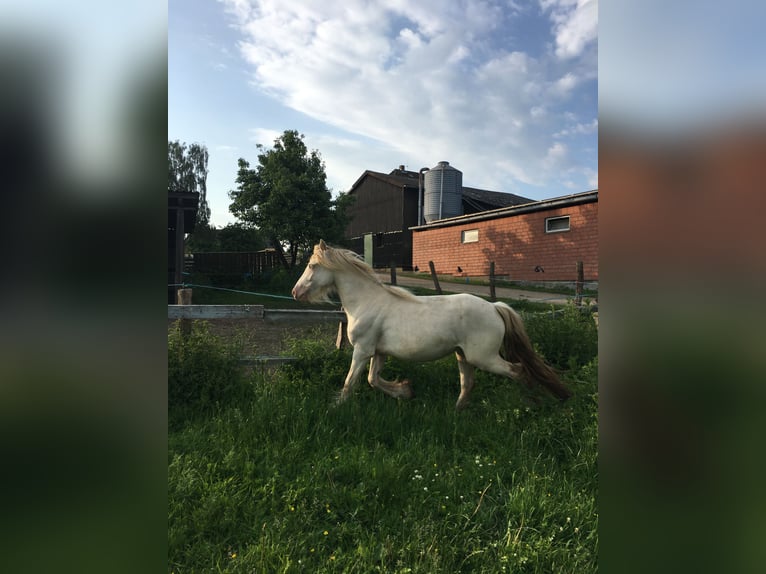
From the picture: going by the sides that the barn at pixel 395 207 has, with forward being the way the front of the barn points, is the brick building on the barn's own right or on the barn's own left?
on the barn's own left

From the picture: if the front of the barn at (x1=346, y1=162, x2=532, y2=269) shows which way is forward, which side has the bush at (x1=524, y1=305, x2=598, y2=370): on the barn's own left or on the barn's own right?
on the barn's own left

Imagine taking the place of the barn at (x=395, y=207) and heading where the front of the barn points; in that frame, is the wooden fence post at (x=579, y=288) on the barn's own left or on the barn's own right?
on the barn's own left

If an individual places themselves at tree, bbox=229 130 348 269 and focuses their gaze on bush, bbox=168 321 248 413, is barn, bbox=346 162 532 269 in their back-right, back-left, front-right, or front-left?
back-left

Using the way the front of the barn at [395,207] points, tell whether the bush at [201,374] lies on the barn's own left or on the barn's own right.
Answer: on the barn's own left

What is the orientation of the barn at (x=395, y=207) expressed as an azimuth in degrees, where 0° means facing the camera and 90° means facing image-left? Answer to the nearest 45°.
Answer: approximately 45°
